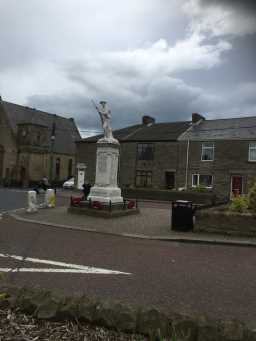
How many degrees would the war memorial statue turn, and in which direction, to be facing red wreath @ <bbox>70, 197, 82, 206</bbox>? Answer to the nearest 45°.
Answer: approximately 45° to its right

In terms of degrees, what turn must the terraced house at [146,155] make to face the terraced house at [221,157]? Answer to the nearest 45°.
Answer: approximately 45° to its left

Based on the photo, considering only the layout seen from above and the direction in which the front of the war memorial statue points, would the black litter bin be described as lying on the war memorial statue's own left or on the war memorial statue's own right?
on the war memorial statue's own left

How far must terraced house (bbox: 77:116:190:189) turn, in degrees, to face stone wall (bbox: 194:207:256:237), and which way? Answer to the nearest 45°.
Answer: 0° — it already faces it

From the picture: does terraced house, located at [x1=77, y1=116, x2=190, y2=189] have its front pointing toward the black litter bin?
yes

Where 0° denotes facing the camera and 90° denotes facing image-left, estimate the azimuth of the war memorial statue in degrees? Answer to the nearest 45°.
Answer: approximately 45°

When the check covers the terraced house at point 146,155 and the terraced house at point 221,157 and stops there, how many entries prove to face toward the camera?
2

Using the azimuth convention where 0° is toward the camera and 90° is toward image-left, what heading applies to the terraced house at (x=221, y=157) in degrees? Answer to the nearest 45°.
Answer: approximately 0°

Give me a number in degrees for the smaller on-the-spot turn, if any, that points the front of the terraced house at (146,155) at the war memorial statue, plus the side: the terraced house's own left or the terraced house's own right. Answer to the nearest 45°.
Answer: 0° — it already faces it

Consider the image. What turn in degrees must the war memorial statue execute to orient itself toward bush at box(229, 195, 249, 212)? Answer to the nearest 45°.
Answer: approximately 90° to its left
